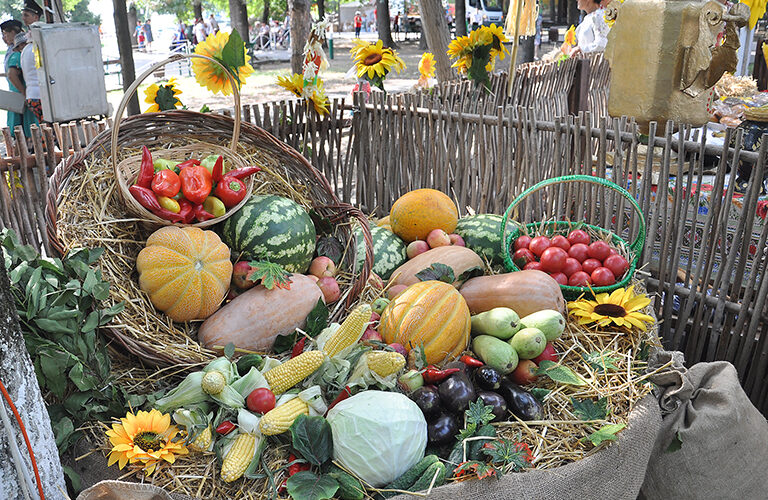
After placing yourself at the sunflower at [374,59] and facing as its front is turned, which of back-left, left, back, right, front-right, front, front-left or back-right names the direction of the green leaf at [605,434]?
front

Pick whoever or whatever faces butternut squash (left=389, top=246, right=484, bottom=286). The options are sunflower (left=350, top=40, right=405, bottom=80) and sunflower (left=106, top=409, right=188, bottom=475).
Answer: sunflower (left=350, top=40, right=405, bottom=80)

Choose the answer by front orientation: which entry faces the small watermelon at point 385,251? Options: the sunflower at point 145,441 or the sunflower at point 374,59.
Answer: the sunflower at point 374,59

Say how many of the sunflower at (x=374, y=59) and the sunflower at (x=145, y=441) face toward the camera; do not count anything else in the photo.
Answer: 2

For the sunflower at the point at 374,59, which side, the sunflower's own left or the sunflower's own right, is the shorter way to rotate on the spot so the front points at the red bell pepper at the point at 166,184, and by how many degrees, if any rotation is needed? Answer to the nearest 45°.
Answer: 0° — it already faces it

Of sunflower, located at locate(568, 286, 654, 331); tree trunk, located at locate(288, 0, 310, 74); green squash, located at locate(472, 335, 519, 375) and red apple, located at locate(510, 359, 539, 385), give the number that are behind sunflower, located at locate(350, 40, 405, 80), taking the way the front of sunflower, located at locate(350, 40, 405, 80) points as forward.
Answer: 1

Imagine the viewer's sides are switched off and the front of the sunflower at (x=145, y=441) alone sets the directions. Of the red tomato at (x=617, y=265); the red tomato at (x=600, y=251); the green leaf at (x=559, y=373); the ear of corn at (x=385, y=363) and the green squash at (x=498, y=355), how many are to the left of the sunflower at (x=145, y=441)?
5

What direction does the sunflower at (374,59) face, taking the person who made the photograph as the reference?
facing the viewer

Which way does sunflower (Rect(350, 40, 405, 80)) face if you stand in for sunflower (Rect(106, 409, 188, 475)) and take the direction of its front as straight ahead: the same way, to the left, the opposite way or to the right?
the same way

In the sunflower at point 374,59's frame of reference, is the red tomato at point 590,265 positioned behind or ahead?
ahead

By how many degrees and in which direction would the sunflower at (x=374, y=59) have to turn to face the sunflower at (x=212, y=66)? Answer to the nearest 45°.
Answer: approximately 45° to its right

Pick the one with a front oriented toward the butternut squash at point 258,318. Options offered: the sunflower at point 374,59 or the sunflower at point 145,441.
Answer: the sunflower at point 374,59

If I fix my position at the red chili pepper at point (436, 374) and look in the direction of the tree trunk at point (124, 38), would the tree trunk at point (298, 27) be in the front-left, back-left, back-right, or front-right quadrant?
front-right

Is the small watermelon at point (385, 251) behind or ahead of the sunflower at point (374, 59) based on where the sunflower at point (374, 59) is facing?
ahead

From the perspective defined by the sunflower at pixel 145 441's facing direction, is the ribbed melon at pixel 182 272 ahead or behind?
behind

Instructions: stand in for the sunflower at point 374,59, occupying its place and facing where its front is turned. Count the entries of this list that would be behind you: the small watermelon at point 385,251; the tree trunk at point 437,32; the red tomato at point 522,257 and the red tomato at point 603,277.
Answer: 1

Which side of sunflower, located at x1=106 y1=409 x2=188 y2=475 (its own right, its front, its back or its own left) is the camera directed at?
front
